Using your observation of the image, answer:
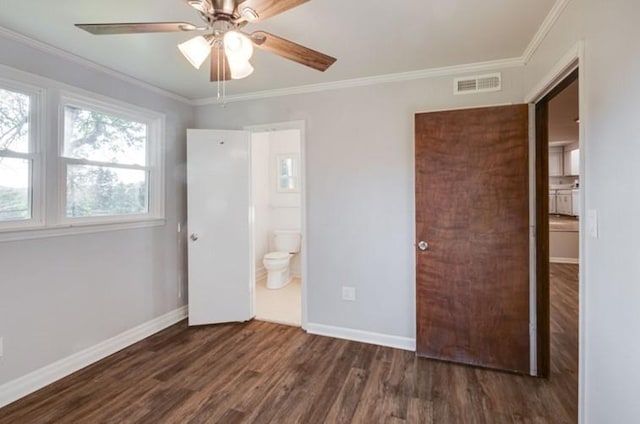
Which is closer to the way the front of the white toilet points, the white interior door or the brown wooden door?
the white interior door

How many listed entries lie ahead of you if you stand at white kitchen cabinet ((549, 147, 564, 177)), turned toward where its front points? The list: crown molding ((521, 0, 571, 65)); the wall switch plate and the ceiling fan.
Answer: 3

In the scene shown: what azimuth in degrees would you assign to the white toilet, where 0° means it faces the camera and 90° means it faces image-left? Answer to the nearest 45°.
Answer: approximately 45°

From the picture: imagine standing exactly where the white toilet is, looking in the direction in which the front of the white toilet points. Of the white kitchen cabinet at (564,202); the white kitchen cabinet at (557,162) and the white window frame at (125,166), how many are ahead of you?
1

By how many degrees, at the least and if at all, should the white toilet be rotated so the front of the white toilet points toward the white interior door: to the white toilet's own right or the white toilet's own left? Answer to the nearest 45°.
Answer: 0° — it already faces it

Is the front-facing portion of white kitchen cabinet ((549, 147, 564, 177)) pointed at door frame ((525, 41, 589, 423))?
yes

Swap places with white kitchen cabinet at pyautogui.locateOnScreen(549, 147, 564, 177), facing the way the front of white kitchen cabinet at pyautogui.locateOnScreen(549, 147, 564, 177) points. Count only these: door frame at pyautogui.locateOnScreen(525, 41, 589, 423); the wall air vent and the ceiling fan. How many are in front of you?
3

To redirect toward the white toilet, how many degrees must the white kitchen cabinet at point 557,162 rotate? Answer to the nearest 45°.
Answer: approximately 45° to its right

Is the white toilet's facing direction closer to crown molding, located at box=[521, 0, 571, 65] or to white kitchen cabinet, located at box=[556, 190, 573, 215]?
the crown molding

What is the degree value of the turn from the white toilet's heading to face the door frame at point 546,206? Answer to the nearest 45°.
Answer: approximately 90° to its left

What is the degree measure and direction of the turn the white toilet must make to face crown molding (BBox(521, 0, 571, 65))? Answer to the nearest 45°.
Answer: approximately 90° to its left

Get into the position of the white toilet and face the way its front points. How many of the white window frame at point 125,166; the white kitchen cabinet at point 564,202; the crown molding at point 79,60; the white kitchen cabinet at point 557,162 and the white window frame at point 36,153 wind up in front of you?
3
